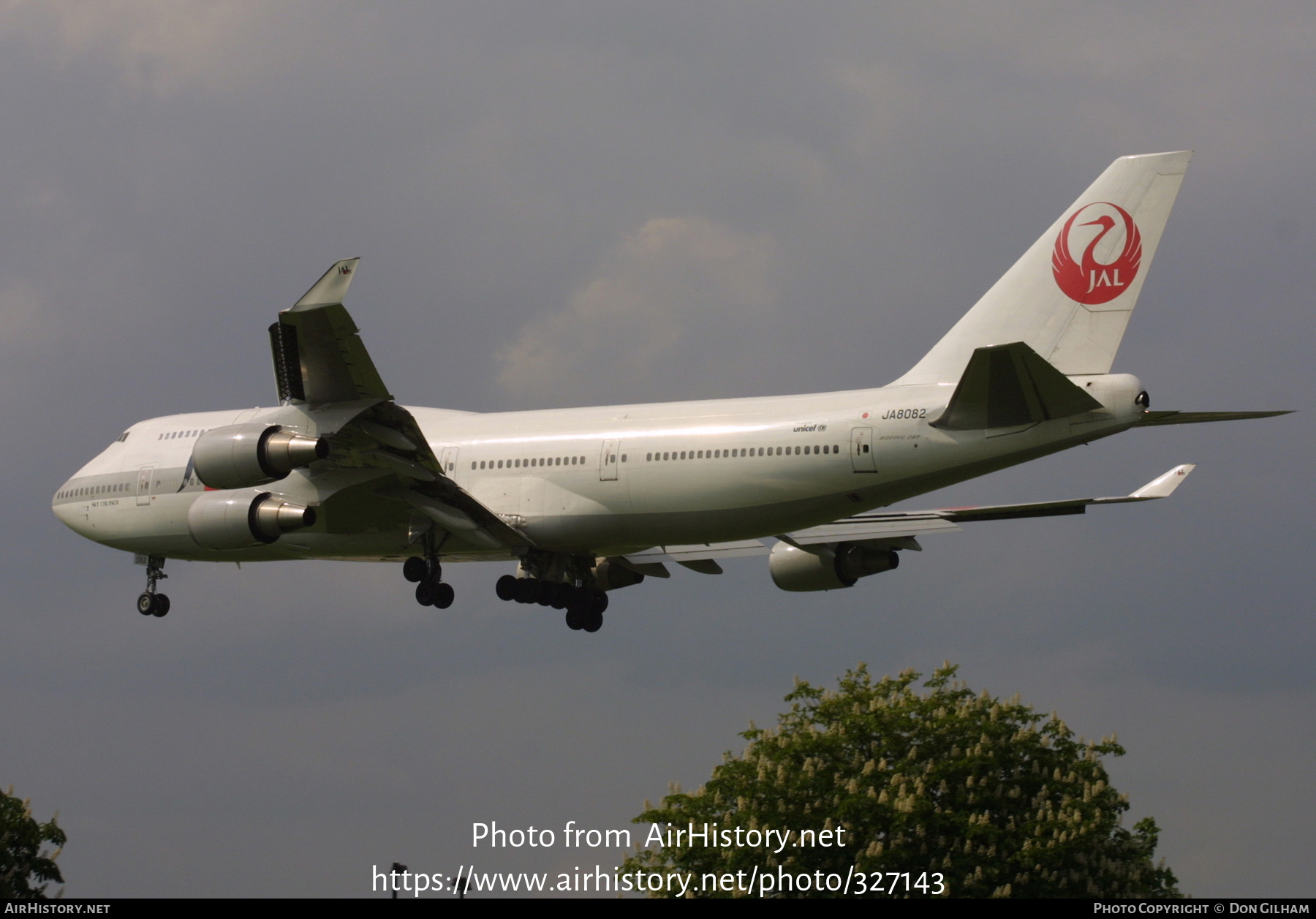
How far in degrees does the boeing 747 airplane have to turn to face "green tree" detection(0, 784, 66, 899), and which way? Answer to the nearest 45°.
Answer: approximately 45° to its left

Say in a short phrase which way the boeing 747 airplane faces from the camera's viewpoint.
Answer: facing away from the viewer and to the left of the viewer
